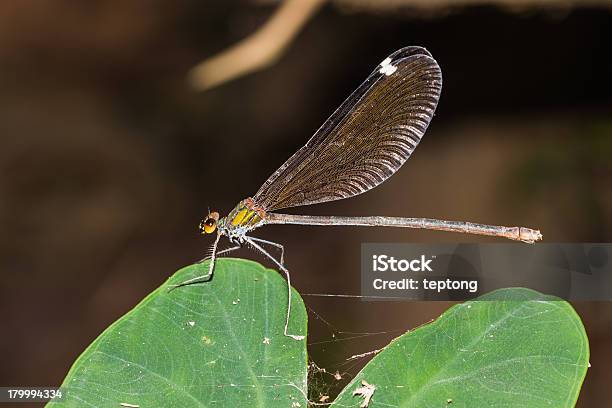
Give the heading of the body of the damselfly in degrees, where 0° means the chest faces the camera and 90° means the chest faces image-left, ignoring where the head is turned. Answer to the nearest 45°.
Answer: approximately 90°
